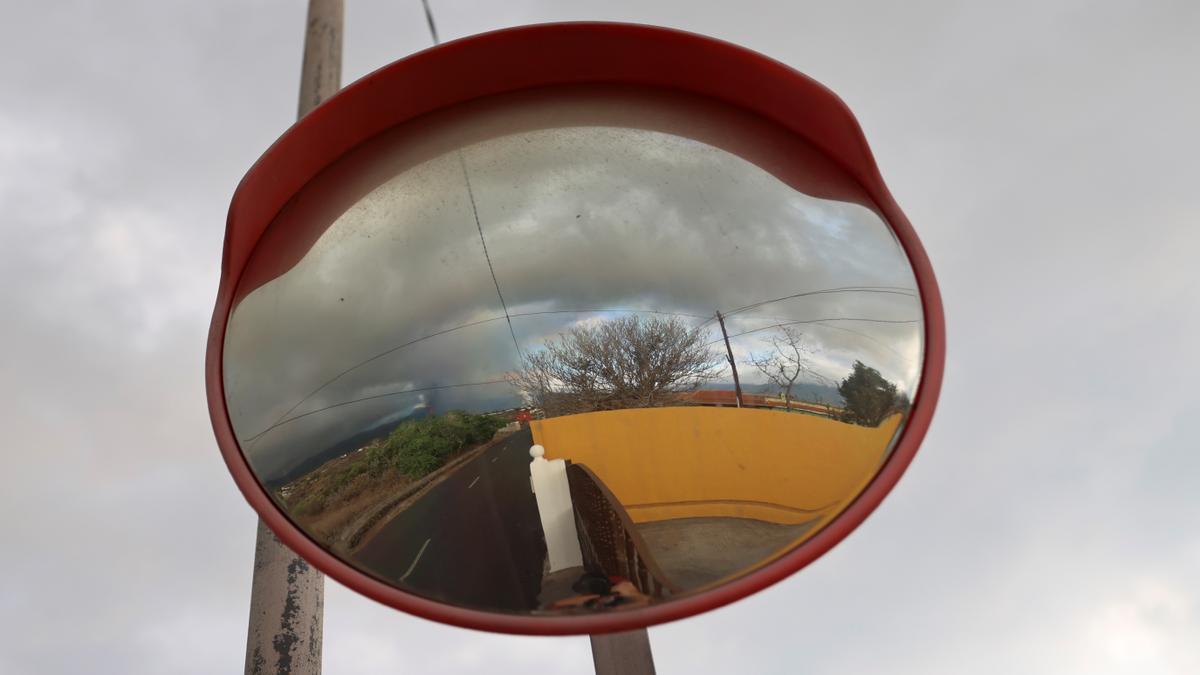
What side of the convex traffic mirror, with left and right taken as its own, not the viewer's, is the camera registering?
front
